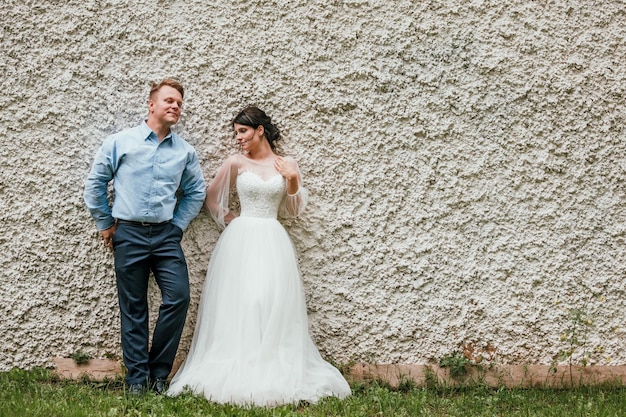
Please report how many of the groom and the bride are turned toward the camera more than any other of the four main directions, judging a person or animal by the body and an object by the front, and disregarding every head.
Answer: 2

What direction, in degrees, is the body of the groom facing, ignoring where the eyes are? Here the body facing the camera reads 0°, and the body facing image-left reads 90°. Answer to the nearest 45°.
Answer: approximately 0°

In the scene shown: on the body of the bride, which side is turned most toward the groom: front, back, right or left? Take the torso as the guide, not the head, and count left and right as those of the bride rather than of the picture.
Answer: right

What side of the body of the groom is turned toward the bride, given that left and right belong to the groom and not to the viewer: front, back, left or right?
left

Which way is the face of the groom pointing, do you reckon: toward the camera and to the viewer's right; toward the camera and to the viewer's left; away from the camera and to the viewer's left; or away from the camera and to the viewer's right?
toward the camera and to the viewer's right

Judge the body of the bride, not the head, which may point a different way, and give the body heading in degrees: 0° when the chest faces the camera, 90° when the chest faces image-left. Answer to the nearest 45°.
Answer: approximately 0°
